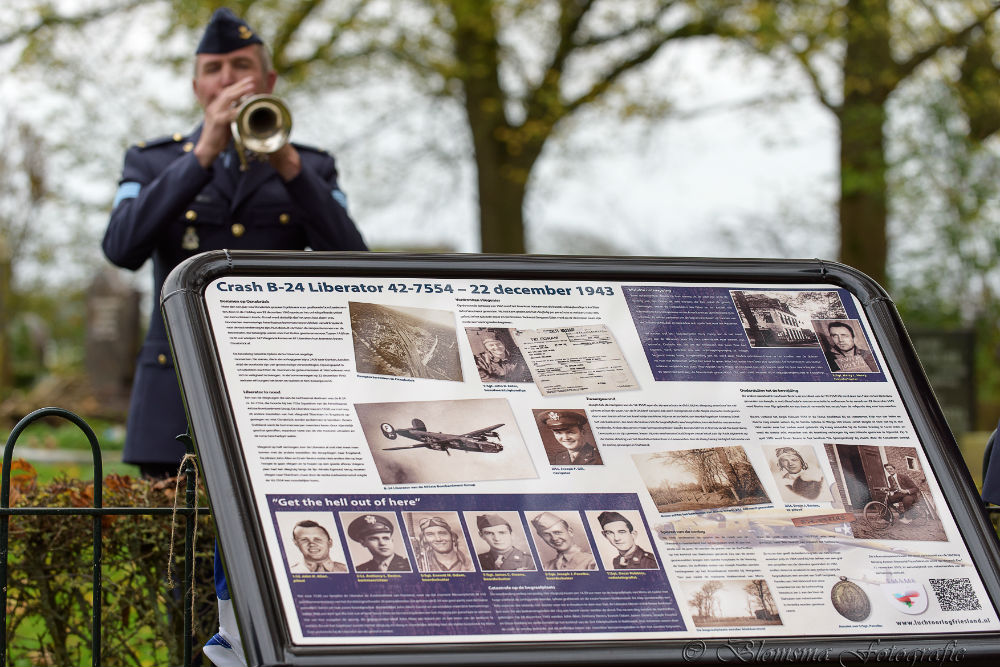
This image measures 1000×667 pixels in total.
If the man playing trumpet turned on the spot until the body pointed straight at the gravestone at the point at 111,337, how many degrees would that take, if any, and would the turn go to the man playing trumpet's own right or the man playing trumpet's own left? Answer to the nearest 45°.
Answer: approximately 180°

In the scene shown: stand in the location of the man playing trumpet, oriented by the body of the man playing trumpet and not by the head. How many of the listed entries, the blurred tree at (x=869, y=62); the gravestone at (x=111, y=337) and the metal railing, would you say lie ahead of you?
1

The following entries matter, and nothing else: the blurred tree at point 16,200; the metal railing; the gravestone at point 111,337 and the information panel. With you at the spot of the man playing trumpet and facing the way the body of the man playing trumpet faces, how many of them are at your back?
2

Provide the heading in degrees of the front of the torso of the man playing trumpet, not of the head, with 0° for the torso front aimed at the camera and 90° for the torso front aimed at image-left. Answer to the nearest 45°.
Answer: approximately 0°

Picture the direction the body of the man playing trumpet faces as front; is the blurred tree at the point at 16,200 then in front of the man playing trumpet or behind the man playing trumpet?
behind

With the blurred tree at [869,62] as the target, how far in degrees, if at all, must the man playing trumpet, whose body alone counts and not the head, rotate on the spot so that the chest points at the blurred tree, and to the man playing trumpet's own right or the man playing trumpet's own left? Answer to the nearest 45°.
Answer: approximately 135° to the man playing trumpet's own left

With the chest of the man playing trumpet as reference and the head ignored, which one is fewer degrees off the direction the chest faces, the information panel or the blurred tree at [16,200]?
the information panel

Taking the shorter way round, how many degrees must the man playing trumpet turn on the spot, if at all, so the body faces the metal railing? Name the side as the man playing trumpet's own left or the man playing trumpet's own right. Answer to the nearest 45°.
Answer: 0° — they already face it
